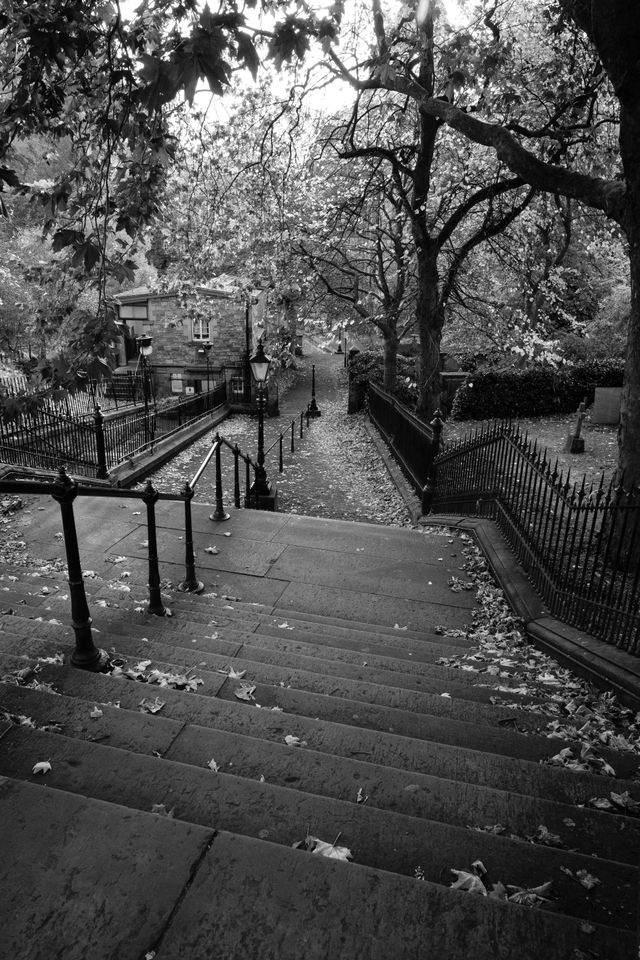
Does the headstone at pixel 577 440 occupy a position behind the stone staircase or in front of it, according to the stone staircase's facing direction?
in front

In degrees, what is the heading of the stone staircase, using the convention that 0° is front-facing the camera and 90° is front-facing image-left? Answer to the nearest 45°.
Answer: approximately 180°

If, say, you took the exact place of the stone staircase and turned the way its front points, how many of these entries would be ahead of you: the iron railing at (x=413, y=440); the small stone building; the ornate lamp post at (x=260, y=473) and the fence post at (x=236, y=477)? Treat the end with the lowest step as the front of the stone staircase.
4

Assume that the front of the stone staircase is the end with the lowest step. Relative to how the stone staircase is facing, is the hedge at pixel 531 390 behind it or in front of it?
in front

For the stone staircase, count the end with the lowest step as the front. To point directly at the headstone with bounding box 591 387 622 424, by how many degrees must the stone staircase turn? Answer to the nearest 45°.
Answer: approximately 45° to its right

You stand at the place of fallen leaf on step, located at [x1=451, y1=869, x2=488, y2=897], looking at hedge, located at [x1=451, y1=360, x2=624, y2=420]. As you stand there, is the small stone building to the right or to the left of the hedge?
left

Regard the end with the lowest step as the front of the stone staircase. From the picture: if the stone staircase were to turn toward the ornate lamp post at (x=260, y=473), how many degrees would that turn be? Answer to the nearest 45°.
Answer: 0° — it already faces it

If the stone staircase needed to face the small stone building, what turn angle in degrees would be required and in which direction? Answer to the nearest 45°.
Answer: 0° — it already faces it

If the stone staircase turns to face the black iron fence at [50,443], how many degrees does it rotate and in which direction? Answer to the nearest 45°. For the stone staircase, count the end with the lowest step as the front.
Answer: approximately 45° to its left

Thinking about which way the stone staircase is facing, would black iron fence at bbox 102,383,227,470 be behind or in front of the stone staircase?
in front

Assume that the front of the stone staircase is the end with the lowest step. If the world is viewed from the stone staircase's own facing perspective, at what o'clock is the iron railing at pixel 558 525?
The iron railing is roughly at 1 o'clock from the stone staircase.
